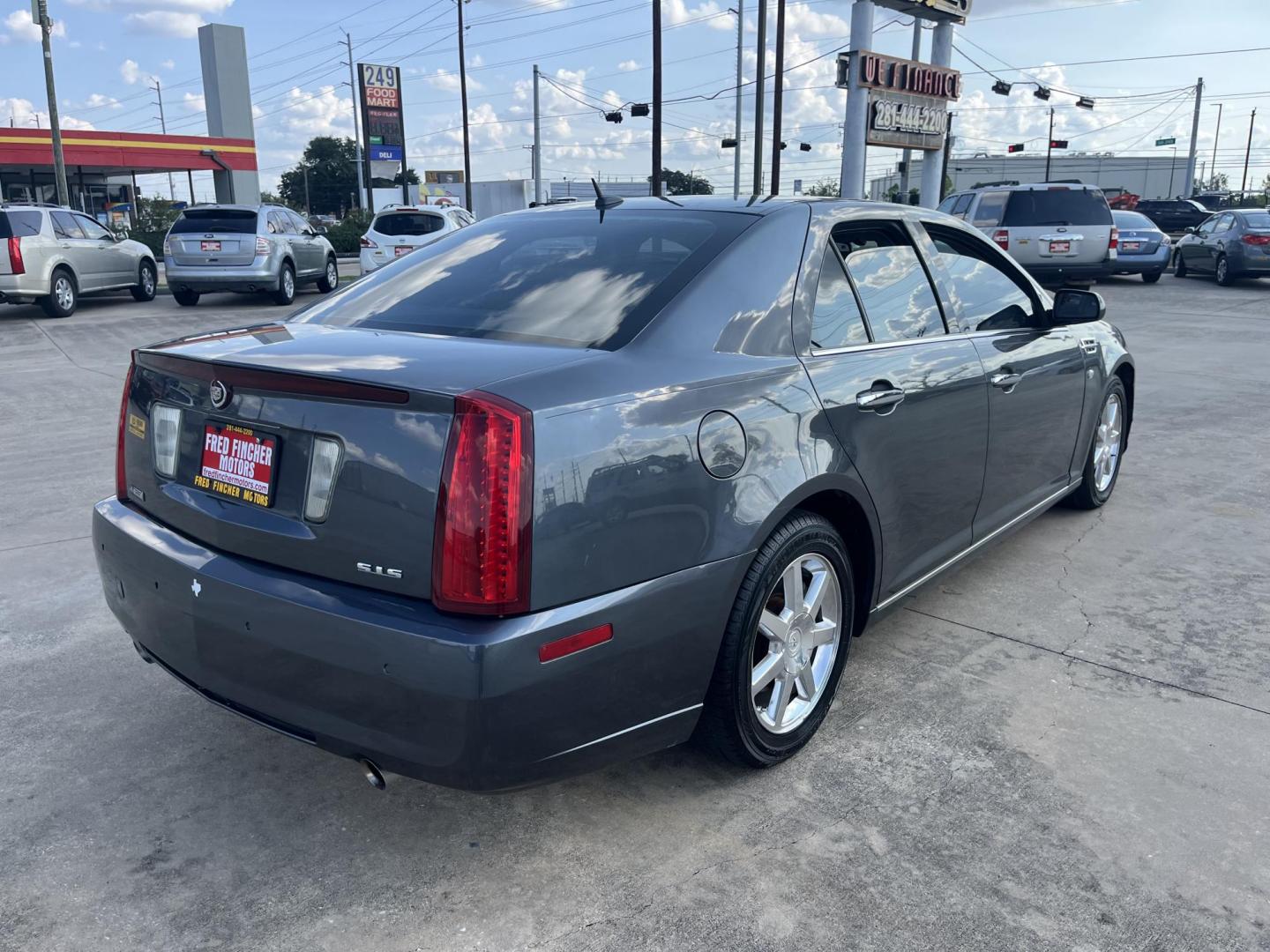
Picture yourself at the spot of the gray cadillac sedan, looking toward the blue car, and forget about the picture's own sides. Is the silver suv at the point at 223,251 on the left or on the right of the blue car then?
left

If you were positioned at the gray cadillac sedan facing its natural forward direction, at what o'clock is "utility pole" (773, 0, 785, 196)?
The utility pole is roughly at 11 o'clock from the gray cadillac sedan.

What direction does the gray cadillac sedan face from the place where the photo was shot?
facing away from the viewer and to the right of the viewer

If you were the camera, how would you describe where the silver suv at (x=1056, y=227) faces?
facing away from the viewer and to the left of the viewer

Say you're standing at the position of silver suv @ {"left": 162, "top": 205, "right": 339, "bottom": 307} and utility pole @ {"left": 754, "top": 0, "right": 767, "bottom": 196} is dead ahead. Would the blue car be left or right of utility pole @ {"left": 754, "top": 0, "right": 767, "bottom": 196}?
right

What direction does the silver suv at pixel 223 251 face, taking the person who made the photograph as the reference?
facing away from the viewer and to the right of the viewer

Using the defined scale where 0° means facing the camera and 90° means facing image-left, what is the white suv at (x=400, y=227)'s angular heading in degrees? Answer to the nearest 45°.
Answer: approximately 225°
